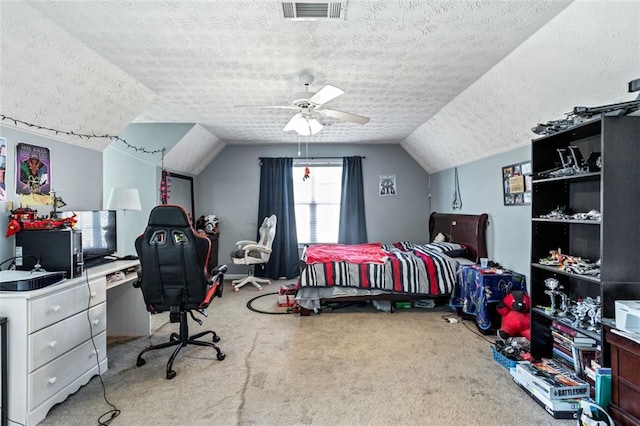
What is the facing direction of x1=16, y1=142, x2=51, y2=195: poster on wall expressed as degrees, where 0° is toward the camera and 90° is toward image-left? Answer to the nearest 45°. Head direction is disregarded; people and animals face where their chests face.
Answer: approximately 315°

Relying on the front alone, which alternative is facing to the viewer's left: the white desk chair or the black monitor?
the white desk chair

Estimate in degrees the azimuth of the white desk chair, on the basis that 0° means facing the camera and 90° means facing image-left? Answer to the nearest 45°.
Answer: approximately 90°

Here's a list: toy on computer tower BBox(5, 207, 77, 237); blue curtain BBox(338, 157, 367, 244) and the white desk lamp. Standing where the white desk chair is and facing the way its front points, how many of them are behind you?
1

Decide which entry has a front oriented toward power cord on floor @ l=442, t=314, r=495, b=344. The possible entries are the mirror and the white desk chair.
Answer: the mirror

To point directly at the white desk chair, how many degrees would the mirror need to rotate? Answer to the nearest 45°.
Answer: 0° — it already faces it

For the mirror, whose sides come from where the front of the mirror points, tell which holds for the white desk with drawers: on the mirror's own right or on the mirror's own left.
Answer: on the mirror's own right

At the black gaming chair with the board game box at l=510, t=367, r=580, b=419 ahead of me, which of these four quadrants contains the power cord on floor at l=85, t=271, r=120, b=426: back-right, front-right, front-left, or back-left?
back-right

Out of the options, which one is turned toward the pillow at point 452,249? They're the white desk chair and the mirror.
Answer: the mirror

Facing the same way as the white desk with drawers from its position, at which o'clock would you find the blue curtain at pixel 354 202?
The blue curtain is roughly at 10 o'clock from the white desk with drawers.

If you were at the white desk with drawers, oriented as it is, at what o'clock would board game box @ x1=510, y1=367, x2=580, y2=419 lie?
The board game box is roughly at 12 o'clock from the white desk with drawers.
